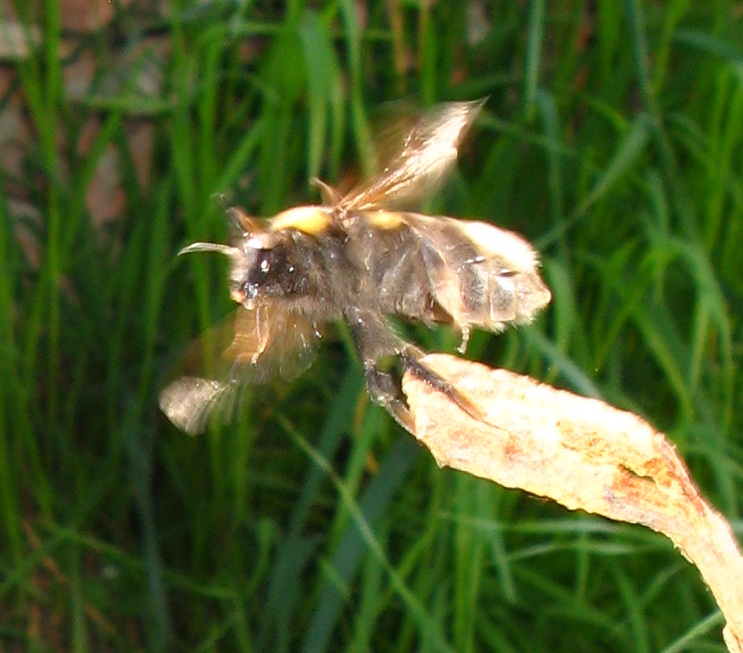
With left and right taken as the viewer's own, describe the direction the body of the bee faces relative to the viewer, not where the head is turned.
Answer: facing to the left of the viewer
